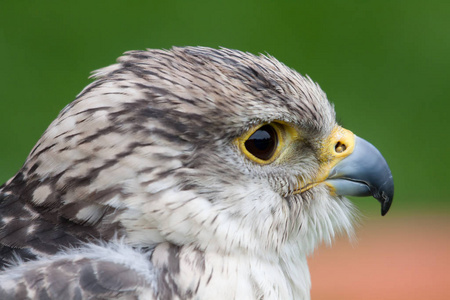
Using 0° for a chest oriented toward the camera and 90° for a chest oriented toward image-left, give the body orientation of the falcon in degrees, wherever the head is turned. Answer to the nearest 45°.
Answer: approximately 270°
